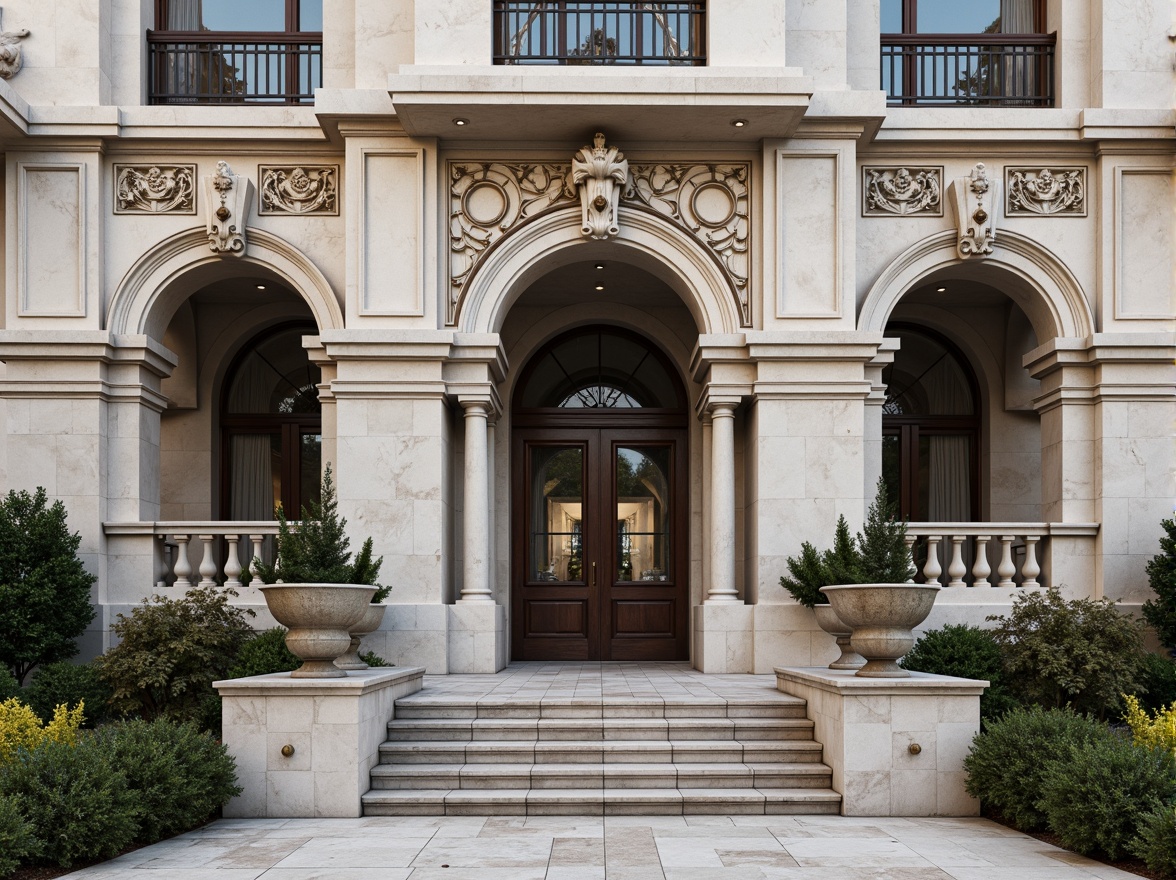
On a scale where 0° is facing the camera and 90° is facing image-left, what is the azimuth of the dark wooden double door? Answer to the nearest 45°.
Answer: approximately 0°

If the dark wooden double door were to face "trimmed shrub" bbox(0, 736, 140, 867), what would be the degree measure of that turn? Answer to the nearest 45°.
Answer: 0° — it already faces it

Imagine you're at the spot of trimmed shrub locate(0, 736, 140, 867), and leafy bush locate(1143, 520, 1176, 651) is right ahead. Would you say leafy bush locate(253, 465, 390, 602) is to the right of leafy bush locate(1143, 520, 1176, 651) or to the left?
left

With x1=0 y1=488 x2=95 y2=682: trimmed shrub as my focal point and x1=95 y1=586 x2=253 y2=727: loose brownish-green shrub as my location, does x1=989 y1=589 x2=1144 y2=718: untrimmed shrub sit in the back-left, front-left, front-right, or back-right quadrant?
back-right

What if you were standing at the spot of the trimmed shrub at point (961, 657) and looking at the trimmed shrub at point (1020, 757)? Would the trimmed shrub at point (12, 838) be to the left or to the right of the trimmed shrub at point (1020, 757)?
right
